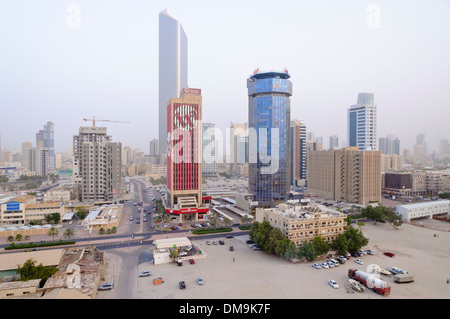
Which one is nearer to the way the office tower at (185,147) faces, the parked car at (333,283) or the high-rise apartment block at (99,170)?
the parked car

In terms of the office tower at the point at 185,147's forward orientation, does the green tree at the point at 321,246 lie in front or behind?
in front

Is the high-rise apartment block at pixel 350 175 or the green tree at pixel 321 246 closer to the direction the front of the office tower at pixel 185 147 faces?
the green tree

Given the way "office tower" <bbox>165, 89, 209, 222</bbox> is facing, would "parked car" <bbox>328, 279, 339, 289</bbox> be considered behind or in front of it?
in front

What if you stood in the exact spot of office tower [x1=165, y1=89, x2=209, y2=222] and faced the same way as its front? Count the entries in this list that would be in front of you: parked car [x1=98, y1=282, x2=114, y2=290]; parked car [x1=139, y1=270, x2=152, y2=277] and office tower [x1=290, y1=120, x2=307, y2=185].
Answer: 2

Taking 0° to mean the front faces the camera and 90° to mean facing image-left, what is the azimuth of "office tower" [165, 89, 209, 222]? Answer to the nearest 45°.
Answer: approximately 0°

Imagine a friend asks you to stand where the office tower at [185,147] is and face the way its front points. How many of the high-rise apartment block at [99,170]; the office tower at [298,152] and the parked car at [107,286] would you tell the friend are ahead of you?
1

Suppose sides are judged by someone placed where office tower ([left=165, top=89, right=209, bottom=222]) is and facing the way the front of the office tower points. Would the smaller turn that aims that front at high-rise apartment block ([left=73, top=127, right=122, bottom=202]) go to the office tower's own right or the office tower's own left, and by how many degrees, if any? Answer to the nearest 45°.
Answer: approximately 135° to the office tower's own right

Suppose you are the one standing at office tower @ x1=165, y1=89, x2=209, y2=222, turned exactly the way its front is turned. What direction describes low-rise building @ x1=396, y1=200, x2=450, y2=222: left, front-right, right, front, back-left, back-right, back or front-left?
left

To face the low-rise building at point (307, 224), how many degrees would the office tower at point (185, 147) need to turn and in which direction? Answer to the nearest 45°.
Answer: approximately 45° to its left

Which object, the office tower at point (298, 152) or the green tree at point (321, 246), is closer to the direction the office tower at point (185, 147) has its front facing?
the green tree

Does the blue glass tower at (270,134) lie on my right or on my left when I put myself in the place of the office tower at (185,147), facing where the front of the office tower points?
on my left

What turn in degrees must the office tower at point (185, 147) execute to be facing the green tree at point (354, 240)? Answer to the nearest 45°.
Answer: approximately 45° to its left
